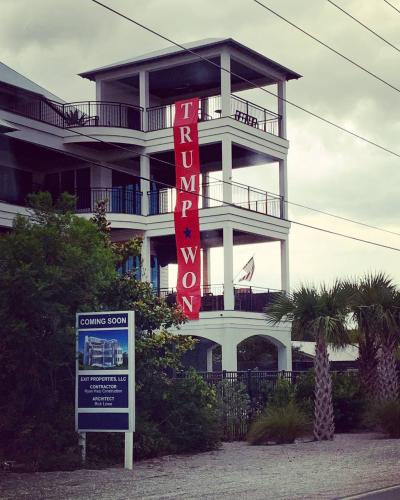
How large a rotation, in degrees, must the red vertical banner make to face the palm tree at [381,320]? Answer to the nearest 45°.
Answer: approximately 45° to its left

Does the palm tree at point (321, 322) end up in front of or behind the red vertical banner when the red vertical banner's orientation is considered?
in front

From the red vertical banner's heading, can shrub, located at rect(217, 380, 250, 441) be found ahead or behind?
ahead

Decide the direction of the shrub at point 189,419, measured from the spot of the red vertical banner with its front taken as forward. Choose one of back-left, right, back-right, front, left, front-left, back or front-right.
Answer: front

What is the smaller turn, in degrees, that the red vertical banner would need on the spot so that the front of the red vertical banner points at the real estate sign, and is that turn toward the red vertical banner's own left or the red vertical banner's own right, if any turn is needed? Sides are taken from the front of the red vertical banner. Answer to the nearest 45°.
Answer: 0° — it already faces it

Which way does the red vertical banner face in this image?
toward the camera

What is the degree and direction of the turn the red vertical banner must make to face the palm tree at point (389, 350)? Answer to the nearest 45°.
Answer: approximately 45° to its left
